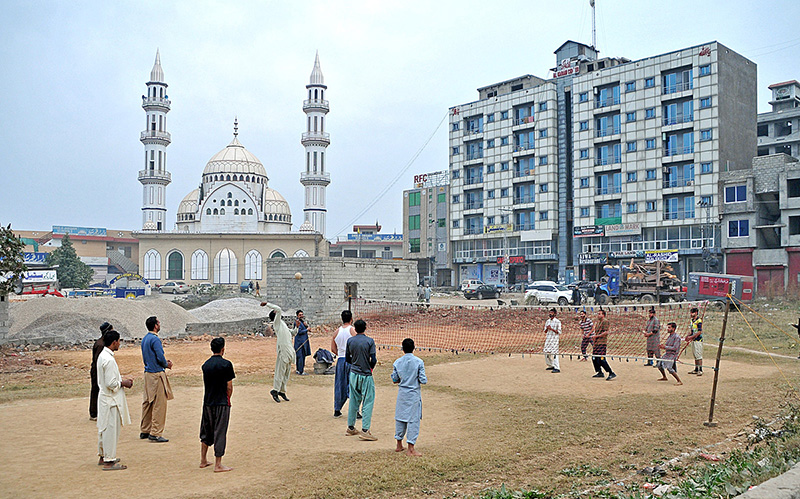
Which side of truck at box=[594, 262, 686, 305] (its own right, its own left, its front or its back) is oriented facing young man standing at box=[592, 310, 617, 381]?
left

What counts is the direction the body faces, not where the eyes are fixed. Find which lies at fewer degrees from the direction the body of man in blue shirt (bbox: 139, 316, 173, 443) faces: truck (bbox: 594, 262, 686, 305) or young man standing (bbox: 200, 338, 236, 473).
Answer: the truck

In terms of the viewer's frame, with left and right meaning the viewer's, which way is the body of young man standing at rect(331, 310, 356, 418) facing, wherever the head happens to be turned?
facing away from the viewer and to the right of the viewer

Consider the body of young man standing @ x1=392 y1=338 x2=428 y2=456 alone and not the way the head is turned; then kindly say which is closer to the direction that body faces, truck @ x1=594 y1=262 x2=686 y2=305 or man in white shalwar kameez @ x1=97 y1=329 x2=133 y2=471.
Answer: the truck

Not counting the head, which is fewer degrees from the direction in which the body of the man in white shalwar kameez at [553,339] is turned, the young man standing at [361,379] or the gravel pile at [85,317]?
the young man standing

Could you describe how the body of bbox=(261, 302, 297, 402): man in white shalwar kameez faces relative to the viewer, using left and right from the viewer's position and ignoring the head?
facing to the right of the viewer

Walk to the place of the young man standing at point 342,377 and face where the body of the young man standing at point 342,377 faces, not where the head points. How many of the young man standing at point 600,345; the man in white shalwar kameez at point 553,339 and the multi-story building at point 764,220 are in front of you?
3

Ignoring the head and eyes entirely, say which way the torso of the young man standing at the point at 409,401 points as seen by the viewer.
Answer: away from the camera

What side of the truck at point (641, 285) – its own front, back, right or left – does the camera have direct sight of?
left

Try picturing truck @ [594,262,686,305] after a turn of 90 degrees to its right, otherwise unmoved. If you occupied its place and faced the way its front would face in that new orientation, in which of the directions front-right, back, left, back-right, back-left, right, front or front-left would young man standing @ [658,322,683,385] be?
back

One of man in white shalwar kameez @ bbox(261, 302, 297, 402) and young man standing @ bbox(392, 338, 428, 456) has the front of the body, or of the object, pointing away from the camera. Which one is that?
the young man standing

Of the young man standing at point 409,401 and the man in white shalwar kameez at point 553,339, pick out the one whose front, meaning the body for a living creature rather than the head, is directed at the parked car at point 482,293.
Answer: the young man standing
